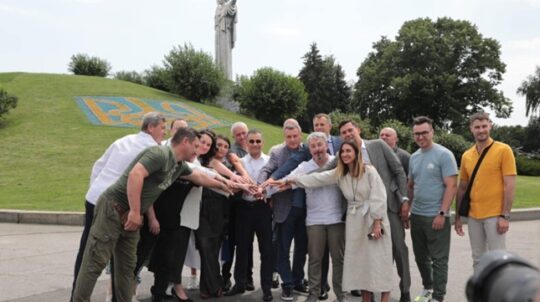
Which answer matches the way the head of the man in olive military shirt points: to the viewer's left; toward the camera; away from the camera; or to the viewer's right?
to the viewer's right

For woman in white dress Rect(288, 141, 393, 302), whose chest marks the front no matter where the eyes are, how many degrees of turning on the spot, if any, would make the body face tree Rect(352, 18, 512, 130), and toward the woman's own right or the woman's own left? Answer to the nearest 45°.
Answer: approximately 135° to the woman's own right

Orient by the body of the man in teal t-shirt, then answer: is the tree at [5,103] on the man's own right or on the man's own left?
on the man's own right

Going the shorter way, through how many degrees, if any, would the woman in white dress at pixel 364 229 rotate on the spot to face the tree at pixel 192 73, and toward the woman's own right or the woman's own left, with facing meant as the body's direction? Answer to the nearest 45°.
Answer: approximately 135° to the woman's own right

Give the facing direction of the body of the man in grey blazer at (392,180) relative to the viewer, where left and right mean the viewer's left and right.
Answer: facing the viewer and to the left of the viewer

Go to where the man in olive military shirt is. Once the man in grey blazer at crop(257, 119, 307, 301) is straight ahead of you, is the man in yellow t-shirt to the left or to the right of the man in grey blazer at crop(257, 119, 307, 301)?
right

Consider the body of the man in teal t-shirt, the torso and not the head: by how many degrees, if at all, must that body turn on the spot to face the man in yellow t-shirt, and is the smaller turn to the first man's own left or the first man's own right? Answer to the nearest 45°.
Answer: approximately 135° to the first man's own left

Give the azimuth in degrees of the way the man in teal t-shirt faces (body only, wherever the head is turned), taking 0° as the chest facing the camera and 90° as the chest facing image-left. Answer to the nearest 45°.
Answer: approximately 45°

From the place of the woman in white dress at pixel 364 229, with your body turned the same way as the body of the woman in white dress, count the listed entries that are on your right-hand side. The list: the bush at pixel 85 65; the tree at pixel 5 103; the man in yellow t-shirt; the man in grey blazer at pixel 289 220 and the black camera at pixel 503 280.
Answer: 3

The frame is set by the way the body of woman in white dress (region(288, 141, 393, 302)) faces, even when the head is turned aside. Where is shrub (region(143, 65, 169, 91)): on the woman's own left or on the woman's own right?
on the woman's own right

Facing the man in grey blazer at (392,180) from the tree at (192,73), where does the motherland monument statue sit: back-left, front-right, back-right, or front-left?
back-left
